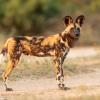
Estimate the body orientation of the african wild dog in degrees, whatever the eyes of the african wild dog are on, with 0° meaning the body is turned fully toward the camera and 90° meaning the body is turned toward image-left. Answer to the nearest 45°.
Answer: approximately 270°
